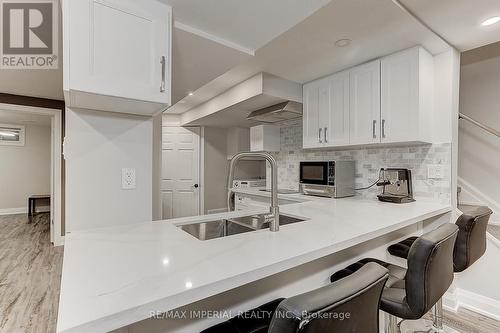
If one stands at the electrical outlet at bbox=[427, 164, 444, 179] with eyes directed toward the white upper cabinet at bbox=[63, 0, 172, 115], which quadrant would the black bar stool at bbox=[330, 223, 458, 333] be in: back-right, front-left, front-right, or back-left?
front-left

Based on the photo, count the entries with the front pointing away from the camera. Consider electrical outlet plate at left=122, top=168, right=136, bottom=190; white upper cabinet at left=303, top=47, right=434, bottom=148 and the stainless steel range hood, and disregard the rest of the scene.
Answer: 0

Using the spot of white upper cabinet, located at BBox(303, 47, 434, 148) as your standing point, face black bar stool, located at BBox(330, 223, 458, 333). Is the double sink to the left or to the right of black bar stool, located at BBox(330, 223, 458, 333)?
right

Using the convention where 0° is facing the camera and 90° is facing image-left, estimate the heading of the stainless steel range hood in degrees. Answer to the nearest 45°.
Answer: approximately 45°

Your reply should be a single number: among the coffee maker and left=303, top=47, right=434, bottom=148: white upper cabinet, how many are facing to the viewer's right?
0

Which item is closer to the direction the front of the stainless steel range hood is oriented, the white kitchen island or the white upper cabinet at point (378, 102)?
the white kitchen island

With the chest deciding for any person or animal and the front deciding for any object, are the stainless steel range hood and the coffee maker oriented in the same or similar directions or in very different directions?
same or similar directions

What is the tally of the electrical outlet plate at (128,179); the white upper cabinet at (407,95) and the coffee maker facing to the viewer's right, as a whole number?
0

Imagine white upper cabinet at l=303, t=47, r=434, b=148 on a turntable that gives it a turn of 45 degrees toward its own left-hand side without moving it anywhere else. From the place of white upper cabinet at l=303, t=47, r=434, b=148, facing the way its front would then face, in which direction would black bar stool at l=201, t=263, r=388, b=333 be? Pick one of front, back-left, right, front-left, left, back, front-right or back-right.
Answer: front

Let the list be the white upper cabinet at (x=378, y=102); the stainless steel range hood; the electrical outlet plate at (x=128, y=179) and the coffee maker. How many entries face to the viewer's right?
0

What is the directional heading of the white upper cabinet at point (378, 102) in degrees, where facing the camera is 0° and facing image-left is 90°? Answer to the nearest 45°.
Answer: approximately 45°

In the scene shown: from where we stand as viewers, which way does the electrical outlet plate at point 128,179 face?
facing the viewer

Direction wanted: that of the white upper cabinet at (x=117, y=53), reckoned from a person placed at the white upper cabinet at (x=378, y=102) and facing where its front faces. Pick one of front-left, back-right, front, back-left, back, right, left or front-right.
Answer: front

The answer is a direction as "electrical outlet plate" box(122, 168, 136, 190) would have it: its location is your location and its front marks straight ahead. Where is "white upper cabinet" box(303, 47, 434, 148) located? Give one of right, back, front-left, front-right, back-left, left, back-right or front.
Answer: left
